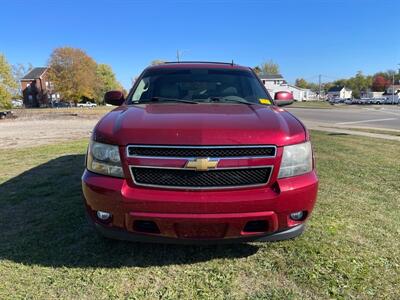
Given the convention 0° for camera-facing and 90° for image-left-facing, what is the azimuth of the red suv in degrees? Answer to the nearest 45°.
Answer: approximately 0°

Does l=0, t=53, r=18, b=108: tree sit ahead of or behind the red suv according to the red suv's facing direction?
behind
